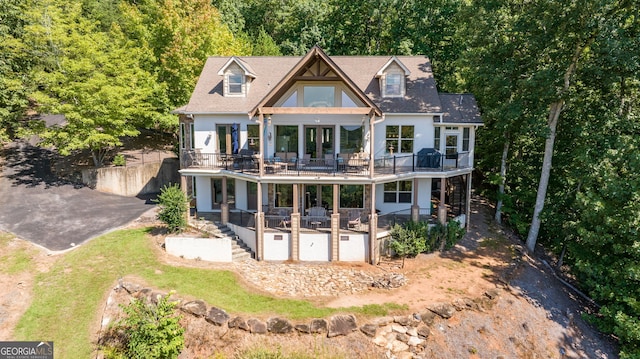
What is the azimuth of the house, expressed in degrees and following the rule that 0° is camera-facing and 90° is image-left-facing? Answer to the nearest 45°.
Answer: approximately 0°

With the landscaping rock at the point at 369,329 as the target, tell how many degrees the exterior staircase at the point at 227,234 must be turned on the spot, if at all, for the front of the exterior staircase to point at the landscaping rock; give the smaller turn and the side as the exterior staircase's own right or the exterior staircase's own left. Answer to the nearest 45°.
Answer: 0° — it already faces it

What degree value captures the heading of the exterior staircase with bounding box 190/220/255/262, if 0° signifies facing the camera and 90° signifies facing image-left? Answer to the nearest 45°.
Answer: approximately 315°

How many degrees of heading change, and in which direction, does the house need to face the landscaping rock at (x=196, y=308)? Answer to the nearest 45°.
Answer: approximately 45° to its right

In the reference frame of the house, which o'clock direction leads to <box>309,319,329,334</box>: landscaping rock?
The landscaping rock is roughly at 12 o'clock from the house.

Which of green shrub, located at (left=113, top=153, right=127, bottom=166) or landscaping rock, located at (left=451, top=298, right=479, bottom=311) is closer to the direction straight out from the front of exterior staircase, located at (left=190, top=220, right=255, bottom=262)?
the landscaping rock

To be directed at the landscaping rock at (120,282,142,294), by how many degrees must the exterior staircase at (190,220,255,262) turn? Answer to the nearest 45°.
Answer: approximately 90° to its right

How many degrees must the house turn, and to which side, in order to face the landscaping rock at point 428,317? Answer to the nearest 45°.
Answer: approximately 45° to its left

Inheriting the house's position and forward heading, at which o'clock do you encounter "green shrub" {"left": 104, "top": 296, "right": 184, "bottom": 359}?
The green shrub is roughly at 1 o'clock from the house.

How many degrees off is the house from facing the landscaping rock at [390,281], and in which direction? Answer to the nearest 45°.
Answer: approximately 45° to its left
